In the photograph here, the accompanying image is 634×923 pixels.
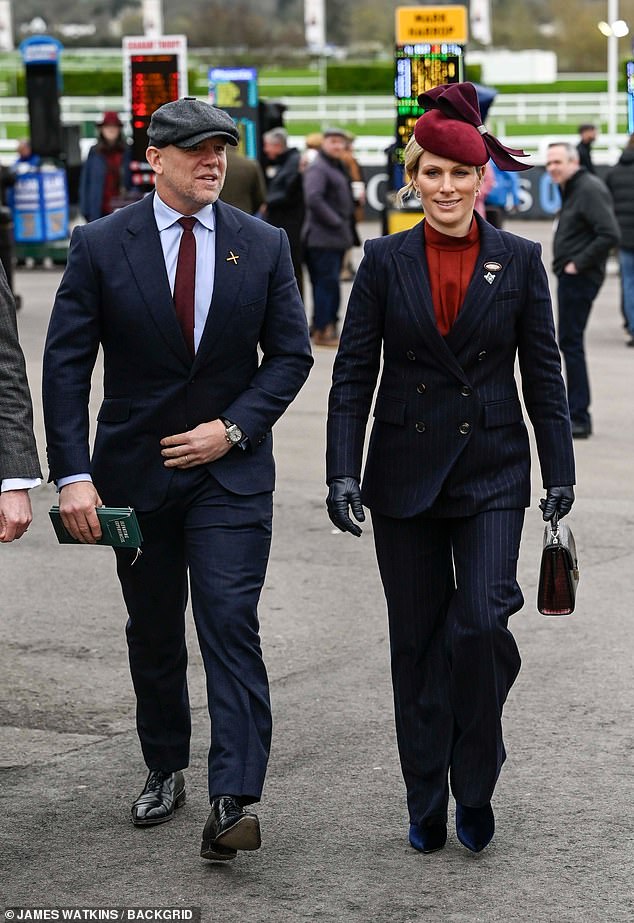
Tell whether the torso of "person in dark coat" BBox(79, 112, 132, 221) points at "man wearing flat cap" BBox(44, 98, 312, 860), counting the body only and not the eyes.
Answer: yes

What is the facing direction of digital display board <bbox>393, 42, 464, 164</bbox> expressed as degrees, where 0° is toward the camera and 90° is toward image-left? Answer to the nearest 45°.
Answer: approximately 0°

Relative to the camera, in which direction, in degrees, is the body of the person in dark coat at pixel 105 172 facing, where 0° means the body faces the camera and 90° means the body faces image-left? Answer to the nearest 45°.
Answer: approximately 0°

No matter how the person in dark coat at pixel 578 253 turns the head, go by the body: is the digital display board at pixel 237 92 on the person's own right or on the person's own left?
on the person's own right

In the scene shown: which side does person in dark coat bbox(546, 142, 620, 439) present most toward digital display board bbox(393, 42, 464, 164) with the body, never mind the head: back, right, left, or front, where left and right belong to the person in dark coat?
right

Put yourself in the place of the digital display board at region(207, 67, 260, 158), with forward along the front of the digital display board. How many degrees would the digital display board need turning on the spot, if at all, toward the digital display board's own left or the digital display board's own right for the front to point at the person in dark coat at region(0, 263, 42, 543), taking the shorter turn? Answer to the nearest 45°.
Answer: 0° — it already faces them

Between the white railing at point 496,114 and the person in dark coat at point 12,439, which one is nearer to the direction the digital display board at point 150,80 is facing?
the person in dark coat
